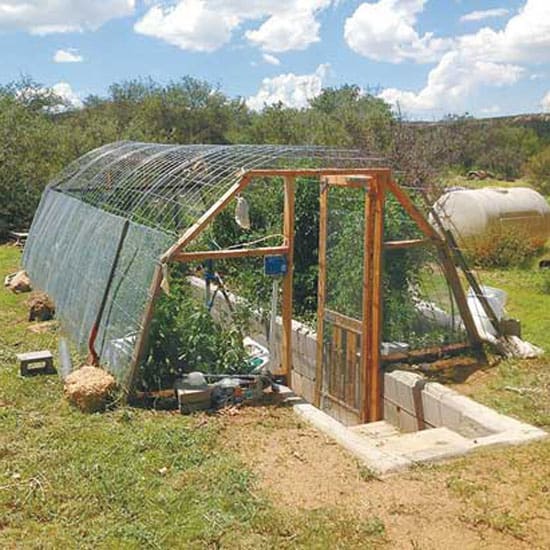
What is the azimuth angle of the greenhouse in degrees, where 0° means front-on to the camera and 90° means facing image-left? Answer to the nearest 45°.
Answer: approximately 315°

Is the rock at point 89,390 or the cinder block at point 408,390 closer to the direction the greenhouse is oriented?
the cinder block

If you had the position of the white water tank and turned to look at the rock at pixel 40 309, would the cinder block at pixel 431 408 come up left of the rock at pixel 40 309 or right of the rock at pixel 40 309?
left

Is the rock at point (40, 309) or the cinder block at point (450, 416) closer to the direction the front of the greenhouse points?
the cinder block

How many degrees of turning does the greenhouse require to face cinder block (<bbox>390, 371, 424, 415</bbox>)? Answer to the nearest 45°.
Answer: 0° — it already faces it

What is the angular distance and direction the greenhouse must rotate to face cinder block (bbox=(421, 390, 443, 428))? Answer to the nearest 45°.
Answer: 0° — it already faces it

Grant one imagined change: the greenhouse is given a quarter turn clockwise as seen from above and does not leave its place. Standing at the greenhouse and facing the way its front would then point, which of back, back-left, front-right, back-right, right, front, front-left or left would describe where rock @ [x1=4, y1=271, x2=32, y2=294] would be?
right

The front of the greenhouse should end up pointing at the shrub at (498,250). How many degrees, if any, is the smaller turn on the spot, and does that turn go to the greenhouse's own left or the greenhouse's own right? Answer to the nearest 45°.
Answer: approximately 90° to the greenhouse's own left

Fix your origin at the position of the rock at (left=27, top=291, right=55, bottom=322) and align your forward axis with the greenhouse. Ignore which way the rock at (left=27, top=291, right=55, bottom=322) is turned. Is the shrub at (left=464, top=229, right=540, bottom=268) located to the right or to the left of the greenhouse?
left

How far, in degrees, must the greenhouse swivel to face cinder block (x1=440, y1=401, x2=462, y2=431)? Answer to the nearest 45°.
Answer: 0° — it already faces it
